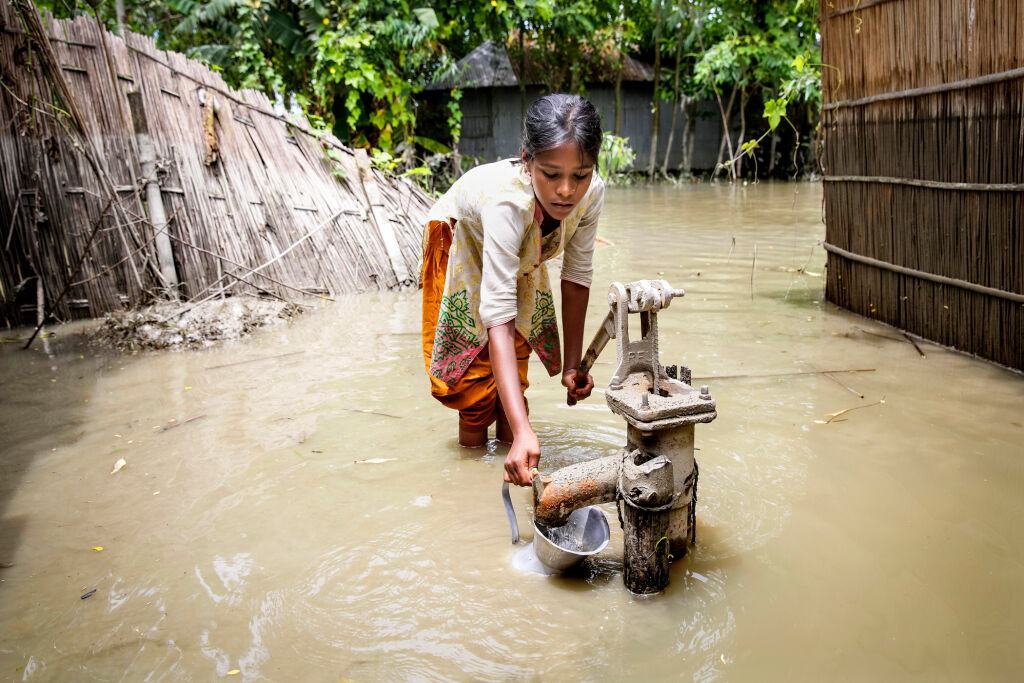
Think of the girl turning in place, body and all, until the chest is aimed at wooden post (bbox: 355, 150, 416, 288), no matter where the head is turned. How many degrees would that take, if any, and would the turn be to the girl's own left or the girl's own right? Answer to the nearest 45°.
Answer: approximately 135° to the girl's own left

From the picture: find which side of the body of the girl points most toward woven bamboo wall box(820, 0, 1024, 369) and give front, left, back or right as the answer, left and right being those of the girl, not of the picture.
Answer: left

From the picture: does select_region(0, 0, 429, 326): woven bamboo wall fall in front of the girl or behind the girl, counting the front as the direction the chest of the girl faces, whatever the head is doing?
behind

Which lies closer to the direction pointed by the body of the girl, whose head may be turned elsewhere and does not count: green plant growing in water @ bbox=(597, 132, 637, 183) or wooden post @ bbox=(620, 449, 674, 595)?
the wooden post

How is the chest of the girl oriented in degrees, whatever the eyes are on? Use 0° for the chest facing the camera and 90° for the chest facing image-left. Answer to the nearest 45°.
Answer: approximately 315°

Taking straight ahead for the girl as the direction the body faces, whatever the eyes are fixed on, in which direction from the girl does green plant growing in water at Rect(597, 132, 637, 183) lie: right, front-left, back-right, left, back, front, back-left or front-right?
back-left

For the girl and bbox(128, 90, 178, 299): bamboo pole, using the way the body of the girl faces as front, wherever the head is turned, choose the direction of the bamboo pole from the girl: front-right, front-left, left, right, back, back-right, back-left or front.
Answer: back

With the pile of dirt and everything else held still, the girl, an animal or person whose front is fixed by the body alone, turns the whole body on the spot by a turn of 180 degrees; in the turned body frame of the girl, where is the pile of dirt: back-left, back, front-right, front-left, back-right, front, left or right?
front

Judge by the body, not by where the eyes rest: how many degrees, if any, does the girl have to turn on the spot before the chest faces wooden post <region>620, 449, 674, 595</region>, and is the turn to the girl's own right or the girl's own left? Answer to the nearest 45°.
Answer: approximately 45° to the girl's own right
